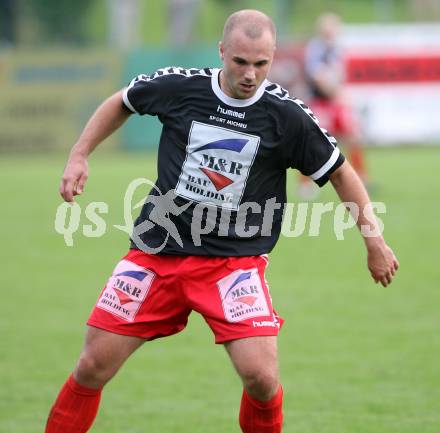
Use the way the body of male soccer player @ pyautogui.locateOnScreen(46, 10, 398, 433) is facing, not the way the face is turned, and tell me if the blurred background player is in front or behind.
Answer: behind

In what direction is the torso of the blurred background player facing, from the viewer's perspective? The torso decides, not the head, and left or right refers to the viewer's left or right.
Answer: facing the viewer and to the right of the viewer

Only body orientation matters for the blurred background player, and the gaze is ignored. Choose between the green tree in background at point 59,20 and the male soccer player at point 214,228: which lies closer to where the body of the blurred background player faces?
the male soccer player

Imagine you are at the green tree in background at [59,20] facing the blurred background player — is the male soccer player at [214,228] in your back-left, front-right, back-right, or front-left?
front-right

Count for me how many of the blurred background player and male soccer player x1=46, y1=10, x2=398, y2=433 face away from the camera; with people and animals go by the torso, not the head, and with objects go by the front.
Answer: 0

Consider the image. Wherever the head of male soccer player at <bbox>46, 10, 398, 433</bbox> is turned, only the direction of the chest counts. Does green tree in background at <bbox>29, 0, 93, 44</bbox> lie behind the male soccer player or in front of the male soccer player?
behind

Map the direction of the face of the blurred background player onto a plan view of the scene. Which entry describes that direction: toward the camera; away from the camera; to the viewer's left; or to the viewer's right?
toward the camera

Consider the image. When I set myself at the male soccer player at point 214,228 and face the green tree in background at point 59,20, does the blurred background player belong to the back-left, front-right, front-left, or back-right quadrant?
front-right

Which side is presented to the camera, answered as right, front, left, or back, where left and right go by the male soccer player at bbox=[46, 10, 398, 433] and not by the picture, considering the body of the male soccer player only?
front

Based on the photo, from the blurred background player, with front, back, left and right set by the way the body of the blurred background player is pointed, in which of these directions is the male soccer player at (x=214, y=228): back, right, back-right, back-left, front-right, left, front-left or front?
front-right

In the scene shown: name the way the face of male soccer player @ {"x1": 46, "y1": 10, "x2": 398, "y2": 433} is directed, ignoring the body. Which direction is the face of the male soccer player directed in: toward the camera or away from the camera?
toward the camera
